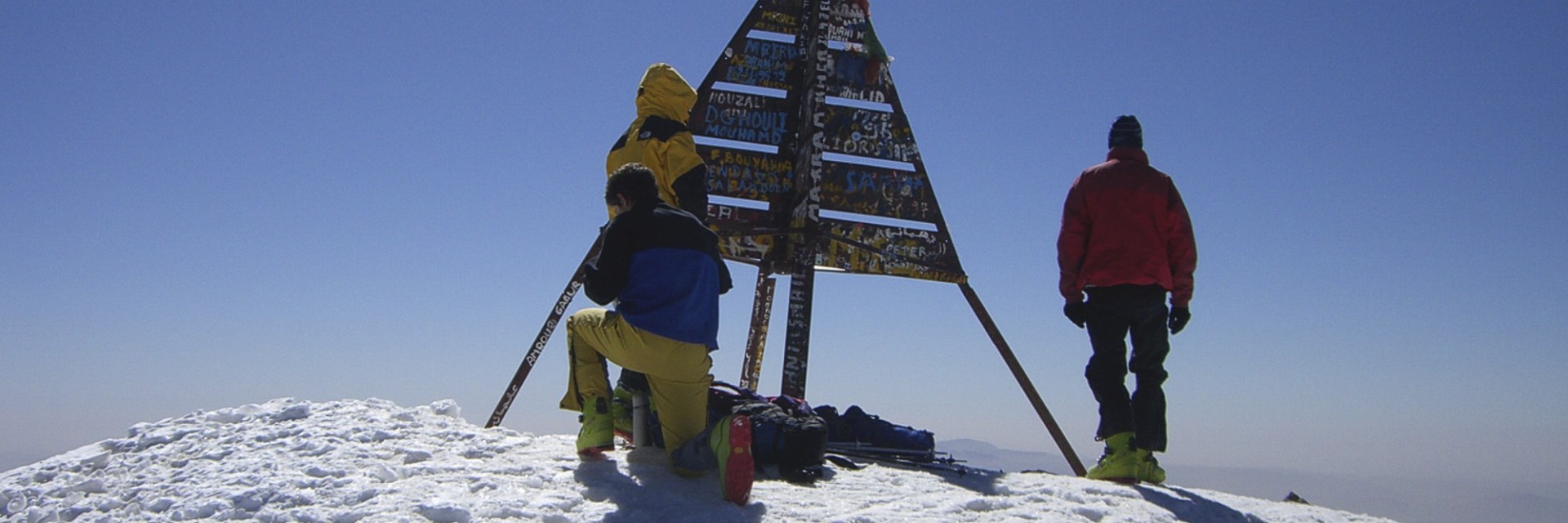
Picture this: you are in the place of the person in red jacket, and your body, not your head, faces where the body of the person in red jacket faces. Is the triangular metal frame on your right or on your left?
on your left

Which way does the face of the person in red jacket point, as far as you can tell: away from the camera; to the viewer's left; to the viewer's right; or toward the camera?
away from the camera

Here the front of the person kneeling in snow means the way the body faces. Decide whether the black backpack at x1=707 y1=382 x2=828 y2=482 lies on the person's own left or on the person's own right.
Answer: on the person's own right

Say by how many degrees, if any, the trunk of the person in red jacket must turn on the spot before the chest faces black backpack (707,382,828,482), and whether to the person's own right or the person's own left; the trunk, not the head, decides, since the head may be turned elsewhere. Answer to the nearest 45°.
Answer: approximately 135° to the person's own left

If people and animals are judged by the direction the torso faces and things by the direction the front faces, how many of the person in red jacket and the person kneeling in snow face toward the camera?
0

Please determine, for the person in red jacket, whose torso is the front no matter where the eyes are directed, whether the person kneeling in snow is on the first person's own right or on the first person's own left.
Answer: on the first person's own left

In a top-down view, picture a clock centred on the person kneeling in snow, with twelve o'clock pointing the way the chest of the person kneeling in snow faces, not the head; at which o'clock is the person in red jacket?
The person in red jacket is roughly at 4 o'clock from the person kneeling in snow.

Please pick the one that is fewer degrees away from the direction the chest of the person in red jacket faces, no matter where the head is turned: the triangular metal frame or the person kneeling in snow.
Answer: the triangular metal frame

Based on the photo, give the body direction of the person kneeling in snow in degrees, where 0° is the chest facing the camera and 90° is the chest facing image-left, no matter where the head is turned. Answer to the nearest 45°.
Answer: approximately 135°

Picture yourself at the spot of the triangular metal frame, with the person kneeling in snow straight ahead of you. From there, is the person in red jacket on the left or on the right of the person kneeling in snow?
left

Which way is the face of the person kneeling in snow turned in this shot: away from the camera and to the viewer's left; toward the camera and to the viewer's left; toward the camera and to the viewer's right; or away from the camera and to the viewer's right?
away from the camera and to the viewer's left

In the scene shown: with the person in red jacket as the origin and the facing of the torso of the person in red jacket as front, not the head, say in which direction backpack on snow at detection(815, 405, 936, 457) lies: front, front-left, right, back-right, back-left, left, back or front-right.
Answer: left

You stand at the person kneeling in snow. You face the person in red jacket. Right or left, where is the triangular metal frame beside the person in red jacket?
left

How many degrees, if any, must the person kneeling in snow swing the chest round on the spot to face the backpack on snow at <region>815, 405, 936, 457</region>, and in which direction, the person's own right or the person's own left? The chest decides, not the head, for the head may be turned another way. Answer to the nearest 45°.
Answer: approximately 90° to the person's own right

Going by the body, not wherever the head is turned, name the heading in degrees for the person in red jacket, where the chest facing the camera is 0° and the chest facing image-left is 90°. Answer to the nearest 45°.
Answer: approximately 180°
